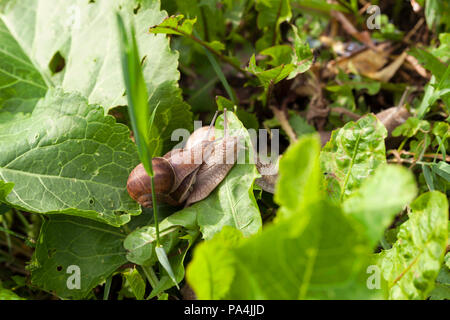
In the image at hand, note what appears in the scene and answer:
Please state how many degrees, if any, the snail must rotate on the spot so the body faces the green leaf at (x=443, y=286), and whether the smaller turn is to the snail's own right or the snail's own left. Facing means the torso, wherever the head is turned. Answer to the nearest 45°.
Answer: approximately 45° to the snail's own right

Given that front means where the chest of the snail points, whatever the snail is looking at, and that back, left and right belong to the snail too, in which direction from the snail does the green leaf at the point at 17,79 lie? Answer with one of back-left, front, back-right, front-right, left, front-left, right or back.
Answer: back-left

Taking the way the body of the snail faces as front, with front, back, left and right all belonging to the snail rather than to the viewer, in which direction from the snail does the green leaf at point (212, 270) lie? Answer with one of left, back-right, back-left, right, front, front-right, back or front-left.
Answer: right

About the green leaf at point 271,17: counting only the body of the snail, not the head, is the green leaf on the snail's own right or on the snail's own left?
on the snail's own left

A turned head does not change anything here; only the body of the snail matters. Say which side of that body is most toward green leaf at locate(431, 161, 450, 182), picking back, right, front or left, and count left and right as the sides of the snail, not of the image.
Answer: front

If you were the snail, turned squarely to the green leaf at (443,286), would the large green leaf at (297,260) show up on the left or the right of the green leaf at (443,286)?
right

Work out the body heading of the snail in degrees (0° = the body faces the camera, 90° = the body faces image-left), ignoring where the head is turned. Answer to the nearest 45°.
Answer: approximately 270°

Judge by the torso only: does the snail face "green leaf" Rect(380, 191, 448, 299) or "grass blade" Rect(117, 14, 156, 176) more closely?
the green leaf

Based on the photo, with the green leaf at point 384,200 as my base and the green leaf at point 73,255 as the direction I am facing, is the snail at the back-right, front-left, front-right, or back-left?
front-right

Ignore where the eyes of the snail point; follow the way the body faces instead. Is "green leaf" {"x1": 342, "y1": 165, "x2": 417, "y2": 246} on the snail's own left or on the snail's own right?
on the snail's own right
